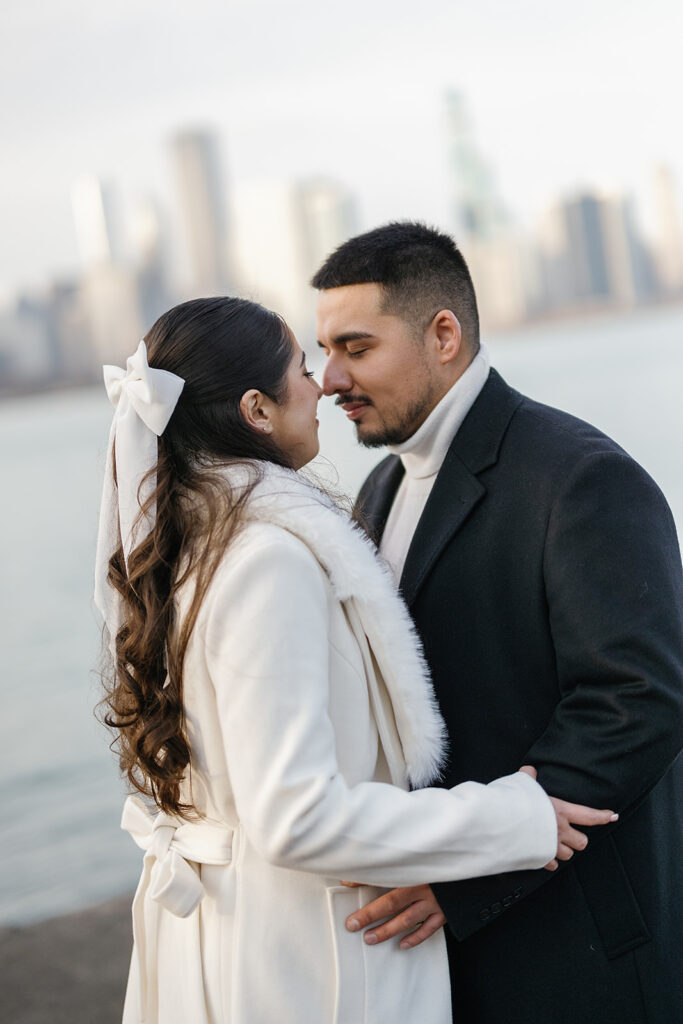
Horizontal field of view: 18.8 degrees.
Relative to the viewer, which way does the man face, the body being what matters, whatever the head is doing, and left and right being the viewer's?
facing the viewer and to the left of the viewer

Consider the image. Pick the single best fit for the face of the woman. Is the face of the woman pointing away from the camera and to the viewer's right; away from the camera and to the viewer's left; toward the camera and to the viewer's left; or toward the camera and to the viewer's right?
away from the camera and to the viewer's right
